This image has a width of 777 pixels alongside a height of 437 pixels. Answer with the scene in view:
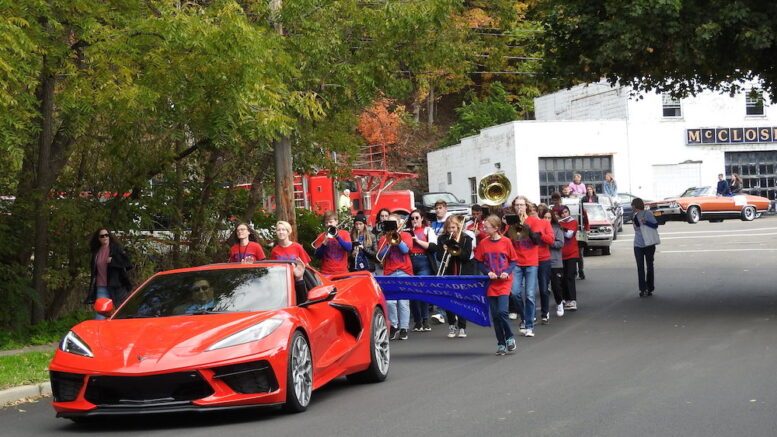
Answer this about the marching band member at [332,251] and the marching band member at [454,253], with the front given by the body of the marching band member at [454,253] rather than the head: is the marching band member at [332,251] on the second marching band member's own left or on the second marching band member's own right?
on the second marching band member's own right

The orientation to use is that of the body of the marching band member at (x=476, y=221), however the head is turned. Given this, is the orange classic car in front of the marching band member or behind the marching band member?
behind

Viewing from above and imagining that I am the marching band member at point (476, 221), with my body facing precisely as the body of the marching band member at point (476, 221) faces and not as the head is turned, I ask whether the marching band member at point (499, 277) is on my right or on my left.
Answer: on my left

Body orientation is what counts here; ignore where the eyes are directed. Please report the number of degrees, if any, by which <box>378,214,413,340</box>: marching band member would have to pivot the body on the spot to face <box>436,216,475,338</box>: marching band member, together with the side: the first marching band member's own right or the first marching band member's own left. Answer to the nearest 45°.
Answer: approximately 135° to the first marching band member's own left

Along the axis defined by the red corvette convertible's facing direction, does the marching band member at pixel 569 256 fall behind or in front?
behind

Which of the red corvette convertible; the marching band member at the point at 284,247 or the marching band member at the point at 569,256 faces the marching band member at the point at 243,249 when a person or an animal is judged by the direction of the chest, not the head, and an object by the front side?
the marching band member at the point at 569,256

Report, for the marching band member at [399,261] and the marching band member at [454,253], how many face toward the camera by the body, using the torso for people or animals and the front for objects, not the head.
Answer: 2

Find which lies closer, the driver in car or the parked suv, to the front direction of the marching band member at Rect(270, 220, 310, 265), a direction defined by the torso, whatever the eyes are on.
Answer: the driver in car

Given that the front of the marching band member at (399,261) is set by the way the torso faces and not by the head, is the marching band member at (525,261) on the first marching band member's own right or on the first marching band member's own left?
on the first marching band member's own left

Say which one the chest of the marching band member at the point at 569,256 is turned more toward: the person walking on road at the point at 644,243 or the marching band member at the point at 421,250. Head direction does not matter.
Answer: the marching band member
